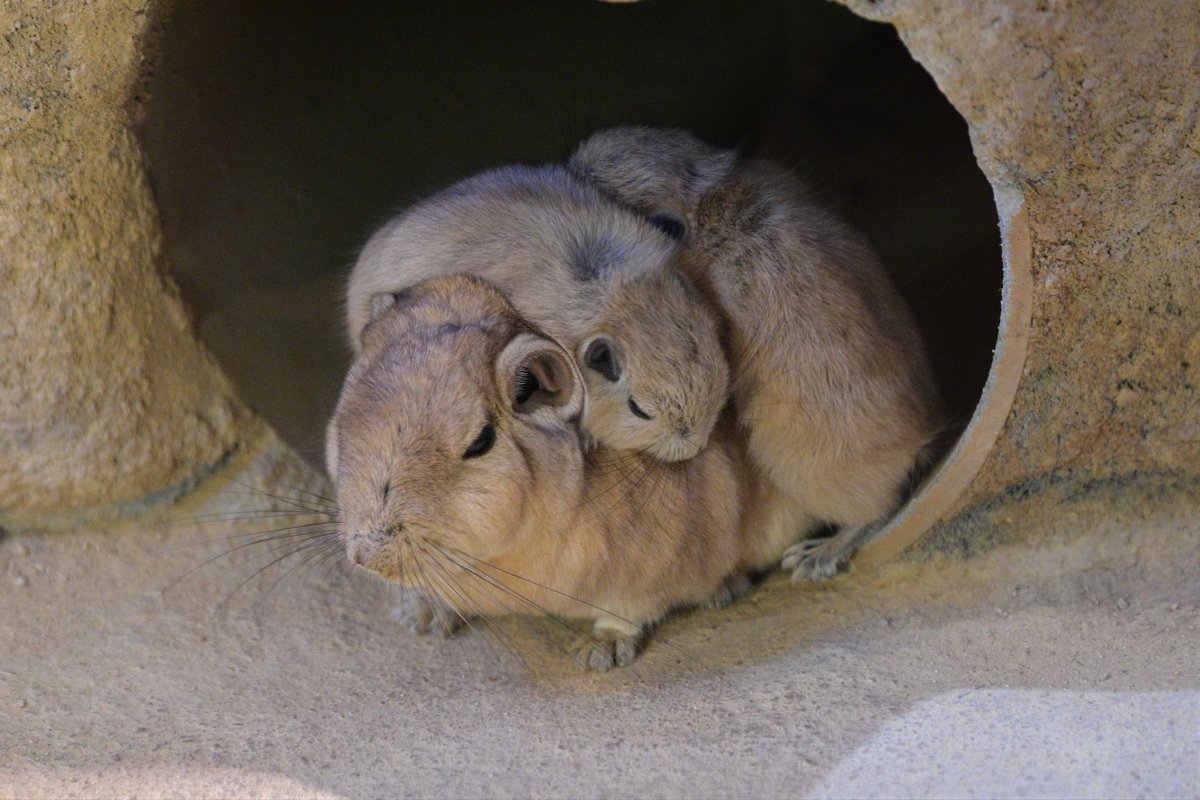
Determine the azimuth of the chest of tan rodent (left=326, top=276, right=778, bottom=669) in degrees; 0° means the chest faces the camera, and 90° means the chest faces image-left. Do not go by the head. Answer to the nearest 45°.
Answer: approximately 45°
